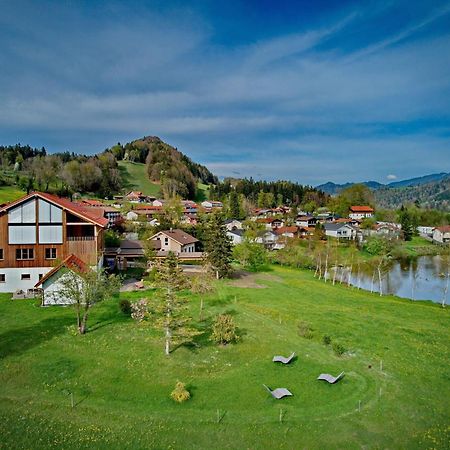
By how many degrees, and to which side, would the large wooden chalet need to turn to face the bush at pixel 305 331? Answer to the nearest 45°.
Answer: approximately 45° to its left

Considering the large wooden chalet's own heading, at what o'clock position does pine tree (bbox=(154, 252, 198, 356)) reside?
The pine tree is roughly at 11 o'clock from the large wooden chalet.

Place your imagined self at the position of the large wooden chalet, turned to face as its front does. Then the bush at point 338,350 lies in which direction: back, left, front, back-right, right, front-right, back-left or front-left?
front-left

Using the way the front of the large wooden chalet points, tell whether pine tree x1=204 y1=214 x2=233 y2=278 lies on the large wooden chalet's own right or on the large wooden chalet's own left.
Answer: on the large wooden chalet's own left

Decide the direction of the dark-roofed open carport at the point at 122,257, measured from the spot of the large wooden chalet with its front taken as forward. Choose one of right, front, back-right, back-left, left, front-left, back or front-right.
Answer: back-left

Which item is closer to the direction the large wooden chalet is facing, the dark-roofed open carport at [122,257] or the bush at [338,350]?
the bush

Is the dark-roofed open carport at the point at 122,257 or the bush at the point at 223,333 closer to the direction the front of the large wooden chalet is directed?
the bush

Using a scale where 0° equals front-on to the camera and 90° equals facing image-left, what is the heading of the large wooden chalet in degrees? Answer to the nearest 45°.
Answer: approximately 0°

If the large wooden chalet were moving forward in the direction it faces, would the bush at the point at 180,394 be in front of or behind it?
in front
